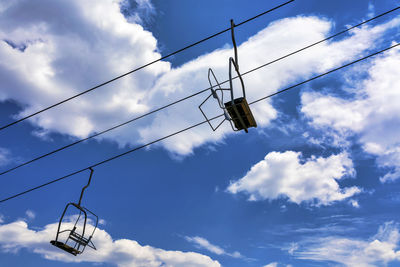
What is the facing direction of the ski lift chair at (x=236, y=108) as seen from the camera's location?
facing away from the viewer and to the left of the viewer
